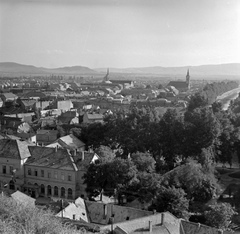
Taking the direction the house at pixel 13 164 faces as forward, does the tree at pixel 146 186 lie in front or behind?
in front

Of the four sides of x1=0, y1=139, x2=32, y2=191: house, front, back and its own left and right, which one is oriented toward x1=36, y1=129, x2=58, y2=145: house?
back

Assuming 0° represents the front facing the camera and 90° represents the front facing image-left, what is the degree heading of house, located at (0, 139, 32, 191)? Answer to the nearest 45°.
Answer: approximately 0°

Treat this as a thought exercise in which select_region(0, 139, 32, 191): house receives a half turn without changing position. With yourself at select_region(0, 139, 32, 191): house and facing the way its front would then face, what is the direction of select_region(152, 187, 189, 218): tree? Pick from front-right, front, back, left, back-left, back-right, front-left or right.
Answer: back-right

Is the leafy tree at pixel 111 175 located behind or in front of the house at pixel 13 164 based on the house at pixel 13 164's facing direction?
in front

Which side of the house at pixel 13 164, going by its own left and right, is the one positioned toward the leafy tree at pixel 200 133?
left

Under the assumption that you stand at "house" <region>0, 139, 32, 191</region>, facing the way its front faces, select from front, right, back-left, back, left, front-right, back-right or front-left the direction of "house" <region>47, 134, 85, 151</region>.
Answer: back-left

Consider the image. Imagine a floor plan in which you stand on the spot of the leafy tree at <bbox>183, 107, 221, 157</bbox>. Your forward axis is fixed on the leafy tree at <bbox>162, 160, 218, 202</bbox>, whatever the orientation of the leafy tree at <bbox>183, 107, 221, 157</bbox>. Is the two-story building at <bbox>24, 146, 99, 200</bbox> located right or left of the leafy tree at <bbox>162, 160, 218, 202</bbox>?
right

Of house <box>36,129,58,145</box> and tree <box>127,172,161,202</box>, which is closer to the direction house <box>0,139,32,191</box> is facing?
the tree
